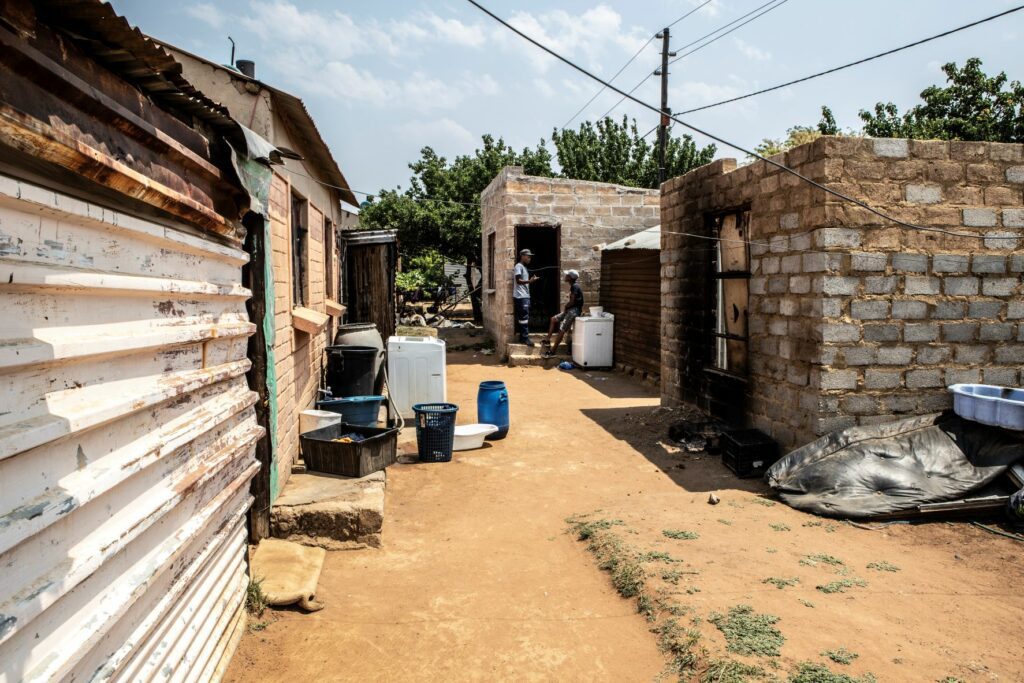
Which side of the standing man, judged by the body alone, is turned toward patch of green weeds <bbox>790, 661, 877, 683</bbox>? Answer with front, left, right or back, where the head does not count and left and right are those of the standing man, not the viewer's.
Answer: right

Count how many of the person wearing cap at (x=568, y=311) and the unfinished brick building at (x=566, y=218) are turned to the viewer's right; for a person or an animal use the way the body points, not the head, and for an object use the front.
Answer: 0

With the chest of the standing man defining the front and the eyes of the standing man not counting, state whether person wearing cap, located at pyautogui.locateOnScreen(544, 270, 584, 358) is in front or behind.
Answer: in front

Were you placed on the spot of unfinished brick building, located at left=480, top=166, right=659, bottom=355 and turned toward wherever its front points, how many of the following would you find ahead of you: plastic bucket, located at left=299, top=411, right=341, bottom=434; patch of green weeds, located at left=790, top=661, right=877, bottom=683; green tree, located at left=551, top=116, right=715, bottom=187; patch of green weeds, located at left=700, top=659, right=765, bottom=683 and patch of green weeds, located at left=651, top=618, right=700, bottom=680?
4

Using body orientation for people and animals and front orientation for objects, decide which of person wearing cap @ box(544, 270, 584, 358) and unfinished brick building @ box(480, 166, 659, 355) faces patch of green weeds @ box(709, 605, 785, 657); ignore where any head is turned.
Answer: the unfinished brick building

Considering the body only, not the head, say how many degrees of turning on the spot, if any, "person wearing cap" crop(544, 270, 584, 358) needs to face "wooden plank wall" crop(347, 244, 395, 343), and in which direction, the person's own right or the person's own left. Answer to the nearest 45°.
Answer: approximately 45° to the person's own left

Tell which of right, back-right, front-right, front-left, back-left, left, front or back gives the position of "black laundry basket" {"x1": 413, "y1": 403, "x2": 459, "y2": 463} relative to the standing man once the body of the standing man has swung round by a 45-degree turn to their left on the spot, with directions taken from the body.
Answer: back-right

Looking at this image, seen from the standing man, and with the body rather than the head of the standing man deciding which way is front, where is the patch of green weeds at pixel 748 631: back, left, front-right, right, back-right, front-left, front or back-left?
right

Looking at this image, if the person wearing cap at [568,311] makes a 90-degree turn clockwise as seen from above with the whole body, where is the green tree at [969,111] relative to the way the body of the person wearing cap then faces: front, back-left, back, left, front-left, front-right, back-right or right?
front-right

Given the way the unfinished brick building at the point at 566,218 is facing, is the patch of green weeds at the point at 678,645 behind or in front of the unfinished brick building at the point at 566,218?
in front

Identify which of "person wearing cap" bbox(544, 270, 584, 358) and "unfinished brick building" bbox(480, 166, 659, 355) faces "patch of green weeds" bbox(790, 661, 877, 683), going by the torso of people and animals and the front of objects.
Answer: the unfinished brick building

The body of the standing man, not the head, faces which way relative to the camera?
to the viewer's right

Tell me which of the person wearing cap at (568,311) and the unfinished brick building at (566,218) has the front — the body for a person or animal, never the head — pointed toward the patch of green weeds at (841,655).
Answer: the unfinished brick building

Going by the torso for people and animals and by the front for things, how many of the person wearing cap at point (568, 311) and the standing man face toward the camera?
0

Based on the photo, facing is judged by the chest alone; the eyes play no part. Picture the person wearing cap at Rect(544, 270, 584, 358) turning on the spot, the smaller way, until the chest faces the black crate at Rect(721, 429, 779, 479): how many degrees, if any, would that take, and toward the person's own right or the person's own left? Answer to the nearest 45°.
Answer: approximately 90° to the person's own left

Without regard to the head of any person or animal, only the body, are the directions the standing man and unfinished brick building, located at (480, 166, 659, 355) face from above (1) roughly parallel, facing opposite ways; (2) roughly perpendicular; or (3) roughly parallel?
roughly perpendicular

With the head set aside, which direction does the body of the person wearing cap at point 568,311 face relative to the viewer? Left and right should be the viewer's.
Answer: facing to the left of the viewer

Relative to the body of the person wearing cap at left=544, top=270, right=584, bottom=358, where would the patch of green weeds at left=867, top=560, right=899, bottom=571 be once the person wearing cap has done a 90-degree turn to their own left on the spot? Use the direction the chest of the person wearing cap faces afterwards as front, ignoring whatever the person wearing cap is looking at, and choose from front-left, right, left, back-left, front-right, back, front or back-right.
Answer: front
